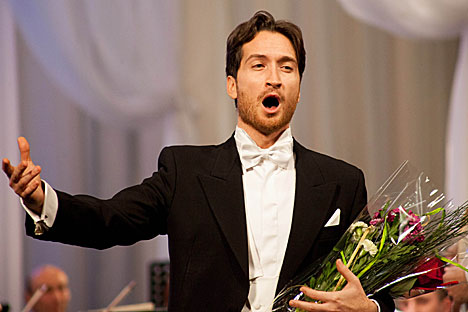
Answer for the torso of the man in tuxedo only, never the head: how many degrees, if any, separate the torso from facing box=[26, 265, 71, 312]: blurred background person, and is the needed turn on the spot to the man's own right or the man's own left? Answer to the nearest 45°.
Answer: approximately 135° to the man's own right

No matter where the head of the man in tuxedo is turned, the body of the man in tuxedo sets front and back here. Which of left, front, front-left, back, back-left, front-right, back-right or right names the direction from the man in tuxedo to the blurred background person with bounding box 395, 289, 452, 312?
back-left

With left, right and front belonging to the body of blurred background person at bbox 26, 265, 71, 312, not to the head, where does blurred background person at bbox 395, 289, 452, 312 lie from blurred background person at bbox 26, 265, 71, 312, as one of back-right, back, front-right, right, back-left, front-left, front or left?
front

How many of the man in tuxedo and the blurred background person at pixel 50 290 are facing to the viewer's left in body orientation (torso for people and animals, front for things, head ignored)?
0

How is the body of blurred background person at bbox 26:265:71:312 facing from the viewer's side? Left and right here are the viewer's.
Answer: facing the viewer and to the right of the viewer

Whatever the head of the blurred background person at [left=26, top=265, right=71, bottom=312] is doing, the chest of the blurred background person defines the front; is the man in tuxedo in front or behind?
in front

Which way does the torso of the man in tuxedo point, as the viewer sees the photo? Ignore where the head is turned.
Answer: toward the camera
